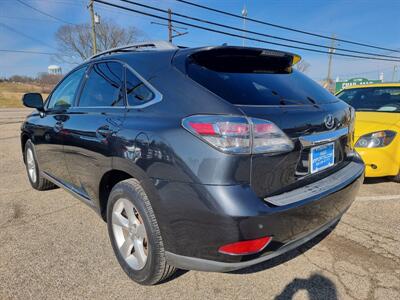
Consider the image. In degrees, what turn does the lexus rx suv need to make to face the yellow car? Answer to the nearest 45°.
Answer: approximately 90° to its right

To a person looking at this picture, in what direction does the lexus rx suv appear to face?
facing away from the viewer and to the left of the viewer
